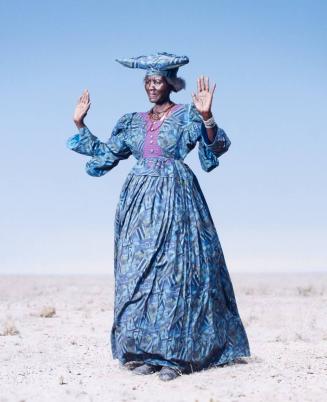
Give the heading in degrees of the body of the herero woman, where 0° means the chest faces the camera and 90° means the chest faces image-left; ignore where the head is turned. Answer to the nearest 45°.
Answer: approximately 45°
